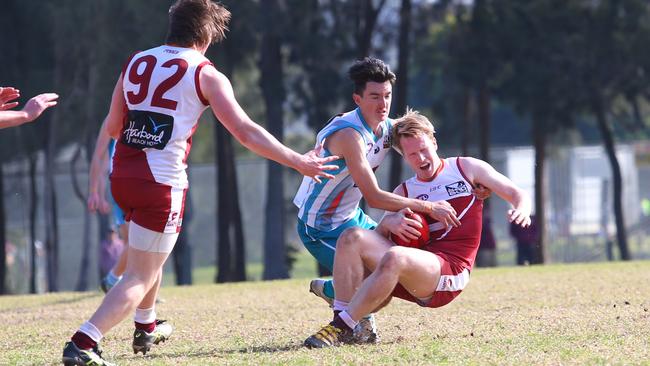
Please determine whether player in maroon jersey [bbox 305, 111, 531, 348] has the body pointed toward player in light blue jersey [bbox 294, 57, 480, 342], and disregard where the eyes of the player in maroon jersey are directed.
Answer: no

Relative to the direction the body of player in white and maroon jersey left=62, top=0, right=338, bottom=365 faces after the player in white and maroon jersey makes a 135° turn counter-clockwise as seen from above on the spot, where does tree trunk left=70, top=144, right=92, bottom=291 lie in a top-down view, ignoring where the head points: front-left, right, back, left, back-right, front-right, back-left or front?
right

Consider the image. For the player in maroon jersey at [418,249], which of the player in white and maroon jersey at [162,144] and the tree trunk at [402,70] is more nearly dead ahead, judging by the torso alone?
the player in white and maroon jersey

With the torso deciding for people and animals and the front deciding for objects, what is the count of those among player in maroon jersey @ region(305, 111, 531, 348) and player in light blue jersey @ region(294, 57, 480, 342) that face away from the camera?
0

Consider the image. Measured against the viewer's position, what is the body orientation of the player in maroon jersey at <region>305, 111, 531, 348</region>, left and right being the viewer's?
facing the viewer and to the left of the viewer

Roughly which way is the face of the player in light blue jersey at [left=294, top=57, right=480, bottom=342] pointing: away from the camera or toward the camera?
toward the camera

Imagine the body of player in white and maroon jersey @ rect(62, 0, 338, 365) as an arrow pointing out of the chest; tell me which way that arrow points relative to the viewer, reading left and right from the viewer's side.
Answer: facing away from the viewer and to the right of the viewer

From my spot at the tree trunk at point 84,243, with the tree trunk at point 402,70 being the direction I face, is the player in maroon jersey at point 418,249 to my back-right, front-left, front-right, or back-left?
front-right

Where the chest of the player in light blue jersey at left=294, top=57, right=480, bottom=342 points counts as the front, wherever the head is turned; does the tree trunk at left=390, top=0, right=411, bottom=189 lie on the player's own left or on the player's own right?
on the player's own left

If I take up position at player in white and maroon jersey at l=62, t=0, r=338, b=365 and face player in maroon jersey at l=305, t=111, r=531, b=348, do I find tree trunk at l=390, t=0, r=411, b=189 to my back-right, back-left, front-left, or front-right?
front-left

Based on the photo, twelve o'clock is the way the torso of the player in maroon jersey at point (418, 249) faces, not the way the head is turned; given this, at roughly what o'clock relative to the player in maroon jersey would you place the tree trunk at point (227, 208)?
The tree trunk is roughly at 4 o'clock from the player in maroon jersey.

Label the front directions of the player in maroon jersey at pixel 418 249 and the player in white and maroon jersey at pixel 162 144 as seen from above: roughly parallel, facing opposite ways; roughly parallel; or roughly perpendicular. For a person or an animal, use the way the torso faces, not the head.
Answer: roughly parallel, facing opposite ways

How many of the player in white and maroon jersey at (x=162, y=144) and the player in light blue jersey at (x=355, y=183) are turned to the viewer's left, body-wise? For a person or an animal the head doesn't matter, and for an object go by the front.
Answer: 0

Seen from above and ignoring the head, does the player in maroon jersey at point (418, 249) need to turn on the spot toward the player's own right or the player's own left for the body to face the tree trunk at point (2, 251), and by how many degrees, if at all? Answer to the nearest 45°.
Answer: approximately 90° to the player's own right

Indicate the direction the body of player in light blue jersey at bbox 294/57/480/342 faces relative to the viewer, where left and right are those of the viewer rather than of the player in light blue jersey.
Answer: facing the viewer and to the right of the viewer

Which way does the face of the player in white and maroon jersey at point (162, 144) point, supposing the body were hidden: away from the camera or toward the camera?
away from the camera

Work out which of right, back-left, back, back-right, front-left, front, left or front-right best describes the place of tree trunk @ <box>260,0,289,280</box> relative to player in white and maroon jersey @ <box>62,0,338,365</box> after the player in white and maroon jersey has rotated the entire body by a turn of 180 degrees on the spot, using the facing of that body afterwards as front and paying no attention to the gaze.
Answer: back-right
